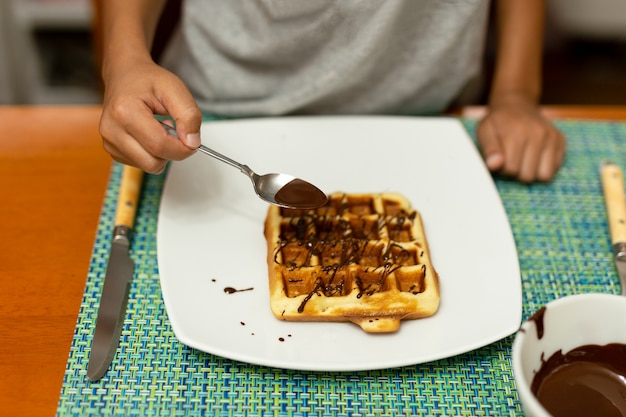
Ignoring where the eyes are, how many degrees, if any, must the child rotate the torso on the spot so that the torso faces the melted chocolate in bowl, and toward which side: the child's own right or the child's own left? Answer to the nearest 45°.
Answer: approximately 45° to the child's own left

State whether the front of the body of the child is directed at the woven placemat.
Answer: yes

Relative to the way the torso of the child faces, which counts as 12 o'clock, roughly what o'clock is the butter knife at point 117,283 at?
The butter knife is roughly at 1 o'clock from the child.

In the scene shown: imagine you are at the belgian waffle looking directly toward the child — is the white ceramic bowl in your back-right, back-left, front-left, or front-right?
back-right

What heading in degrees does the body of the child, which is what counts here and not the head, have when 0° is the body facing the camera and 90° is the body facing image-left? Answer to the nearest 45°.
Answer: approximately 0°
